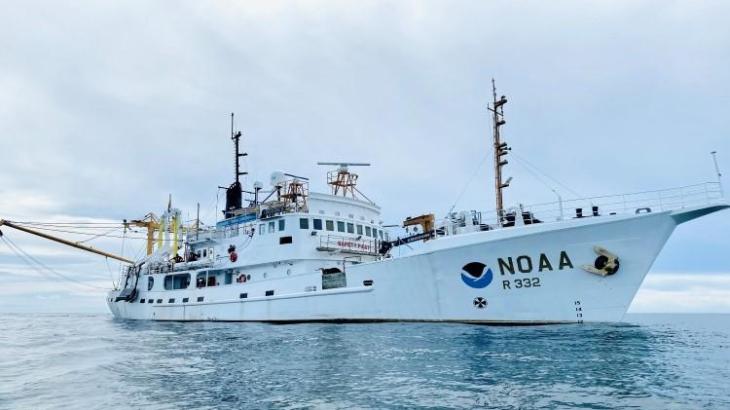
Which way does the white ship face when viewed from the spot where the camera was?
facing the viewer and to the right of the viewer
